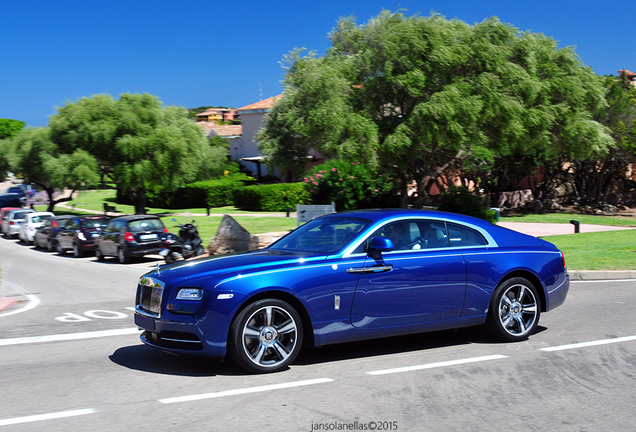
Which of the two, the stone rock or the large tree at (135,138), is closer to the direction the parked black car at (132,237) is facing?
the large tree

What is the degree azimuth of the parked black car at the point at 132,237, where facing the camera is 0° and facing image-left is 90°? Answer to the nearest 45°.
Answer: approximately 135°

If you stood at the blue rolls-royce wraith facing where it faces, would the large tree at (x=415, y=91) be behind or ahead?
behind

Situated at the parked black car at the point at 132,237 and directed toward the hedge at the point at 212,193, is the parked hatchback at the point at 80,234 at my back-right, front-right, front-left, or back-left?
front-left

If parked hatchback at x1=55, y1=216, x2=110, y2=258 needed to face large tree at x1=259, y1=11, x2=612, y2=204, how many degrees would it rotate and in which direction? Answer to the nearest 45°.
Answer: approximately 135° to its right

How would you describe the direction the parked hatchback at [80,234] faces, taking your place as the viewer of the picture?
facing away from the viewer and to the left of the viewer

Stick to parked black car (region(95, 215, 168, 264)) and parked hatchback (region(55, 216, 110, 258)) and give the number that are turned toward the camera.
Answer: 0

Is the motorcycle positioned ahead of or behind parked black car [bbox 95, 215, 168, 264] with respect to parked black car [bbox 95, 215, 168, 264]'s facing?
behind

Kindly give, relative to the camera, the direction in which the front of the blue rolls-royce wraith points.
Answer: facing the viewer and to the left of the viewer

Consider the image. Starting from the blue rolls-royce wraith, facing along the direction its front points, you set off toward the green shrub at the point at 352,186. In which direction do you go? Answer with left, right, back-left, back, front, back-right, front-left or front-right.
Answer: back-right

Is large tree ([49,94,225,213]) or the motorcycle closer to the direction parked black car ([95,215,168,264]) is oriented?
the large tree

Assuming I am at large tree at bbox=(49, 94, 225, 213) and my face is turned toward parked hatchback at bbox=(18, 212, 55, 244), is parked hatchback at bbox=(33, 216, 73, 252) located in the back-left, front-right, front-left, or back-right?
front-left
